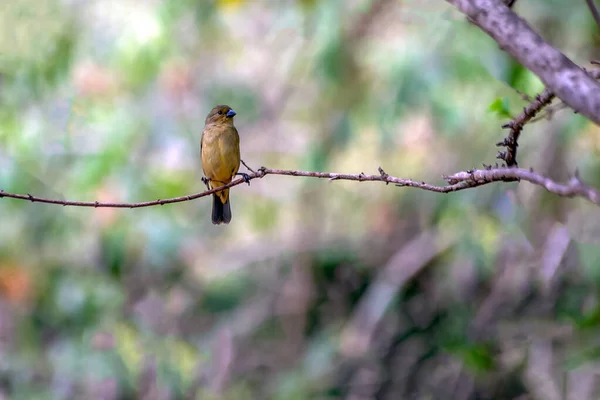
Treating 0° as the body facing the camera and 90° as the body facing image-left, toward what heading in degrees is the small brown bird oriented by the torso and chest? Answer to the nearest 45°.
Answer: approximately 0°
